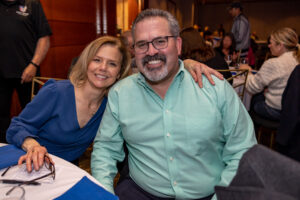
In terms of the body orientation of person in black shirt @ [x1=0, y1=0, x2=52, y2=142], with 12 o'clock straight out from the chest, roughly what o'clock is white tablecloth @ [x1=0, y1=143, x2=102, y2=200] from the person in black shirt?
The white tablecloth is roughly at 12 o'clock from the person in black shirt.

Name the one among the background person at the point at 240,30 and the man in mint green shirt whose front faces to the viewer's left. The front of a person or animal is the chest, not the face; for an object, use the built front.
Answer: the background person

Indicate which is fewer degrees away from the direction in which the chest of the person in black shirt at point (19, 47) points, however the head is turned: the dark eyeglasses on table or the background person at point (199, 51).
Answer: the dark eyeglasses on table

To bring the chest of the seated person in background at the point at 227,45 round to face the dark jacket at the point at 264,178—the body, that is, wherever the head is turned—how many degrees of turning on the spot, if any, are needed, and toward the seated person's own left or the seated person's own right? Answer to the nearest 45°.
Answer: approximately 45° to the seated person's own left

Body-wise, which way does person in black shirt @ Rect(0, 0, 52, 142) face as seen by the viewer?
toward the camera

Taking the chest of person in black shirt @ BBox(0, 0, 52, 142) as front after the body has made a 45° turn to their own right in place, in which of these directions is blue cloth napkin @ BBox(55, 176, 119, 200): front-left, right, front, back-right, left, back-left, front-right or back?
front-left

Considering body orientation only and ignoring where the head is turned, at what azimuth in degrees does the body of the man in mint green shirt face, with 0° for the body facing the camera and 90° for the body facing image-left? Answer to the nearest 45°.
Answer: approximately 0°

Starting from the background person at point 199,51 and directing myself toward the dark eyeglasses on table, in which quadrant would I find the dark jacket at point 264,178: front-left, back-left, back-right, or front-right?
front-left
